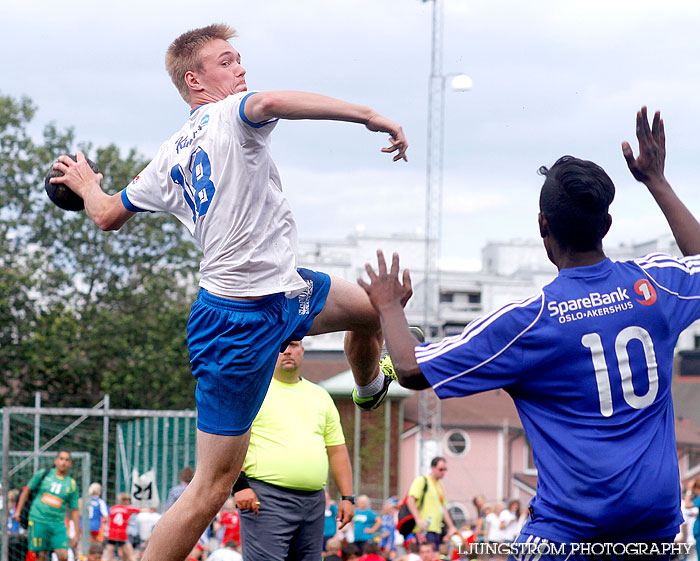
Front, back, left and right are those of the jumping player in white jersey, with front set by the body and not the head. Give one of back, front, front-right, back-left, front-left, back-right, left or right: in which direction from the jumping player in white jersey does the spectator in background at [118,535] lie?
front-left

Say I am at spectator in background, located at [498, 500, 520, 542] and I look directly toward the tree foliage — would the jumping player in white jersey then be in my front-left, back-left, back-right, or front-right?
back-left

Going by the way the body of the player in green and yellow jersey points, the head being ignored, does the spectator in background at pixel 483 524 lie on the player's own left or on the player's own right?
on the player's own left

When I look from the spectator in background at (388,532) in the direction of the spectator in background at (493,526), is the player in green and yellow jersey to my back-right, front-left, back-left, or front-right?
back-right

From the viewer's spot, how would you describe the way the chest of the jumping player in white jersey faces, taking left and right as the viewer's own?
facing away from the viewer and to the right of the viewer

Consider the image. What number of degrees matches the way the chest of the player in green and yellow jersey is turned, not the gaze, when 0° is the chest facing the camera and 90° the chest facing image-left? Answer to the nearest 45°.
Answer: approximately 0°

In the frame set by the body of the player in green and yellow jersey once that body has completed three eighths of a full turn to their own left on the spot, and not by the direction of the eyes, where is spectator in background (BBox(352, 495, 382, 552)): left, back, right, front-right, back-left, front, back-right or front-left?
front-right

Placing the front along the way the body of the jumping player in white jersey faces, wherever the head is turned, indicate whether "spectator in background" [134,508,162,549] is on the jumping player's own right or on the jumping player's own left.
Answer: on the jumping player's own left
